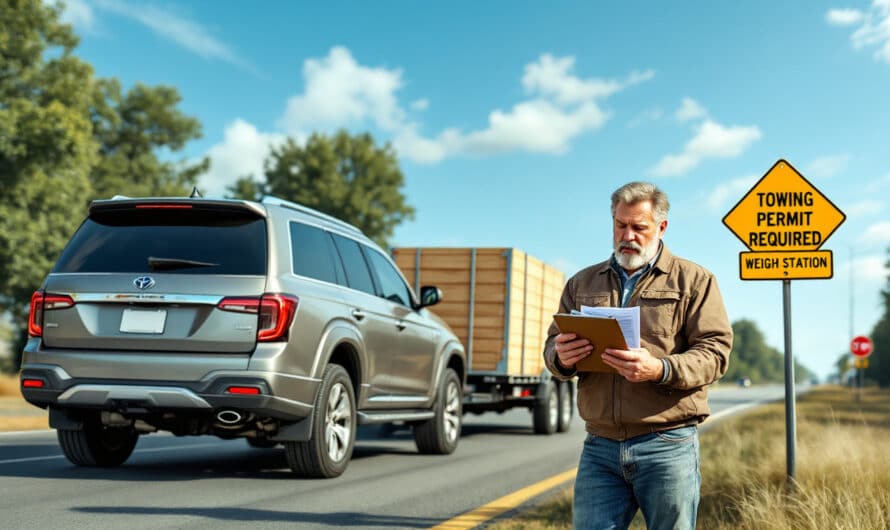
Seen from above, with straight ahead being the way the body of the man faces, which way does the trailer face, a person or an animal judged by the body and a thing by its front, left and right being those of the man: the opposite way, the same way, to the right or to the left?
the opposite way

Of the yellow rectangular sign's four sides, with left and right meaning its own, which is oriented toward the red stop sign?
back

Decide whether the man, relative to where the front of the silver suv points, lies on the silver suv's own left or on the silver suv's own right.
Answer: on the silver suv's own right

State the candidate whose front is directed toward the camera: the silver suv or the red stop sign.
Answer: the red stop sign

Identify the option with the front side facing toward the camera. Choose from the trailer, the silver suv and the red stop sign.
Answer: the red stop sign

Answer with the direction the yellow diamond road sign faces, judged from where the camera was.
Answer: facing the viewer

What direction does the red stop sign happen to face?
toward the camera

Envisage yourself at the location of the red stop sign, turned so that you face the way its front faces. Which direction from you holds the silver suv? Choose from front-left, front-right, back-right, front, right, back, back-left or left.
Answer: front

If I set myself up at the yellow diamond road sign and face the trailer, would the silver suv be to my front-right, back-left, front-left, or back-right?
front-left

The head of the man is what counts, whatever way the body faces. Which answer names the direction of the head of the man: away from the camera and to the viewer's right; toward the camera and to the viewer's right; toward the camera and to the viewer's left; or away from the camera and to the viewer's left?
toward the camera and to the viewer's left

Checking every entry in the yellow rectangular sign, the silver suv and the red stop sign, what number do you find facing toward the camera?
2

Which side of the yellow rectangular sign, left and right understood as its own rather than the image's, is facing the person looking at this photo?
front

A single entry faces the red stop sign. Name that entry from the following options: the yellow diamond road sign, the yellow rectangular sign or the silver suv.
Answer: the silver suv

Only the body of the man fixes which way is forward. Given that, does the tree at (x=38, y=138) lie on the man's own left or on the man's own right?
on the man's own right

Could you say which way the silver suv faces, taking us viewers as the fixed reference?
facing away from the viewer and to the right of the viewer

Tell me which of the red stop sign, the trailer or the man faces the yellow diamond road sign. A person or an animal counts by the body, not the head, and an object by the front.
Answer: the red stop sign

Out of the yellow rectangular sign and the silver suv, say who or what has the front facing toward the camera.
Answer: the yellow rectangular sign

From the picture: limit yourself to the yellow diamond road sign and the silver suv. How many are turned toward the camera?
1
